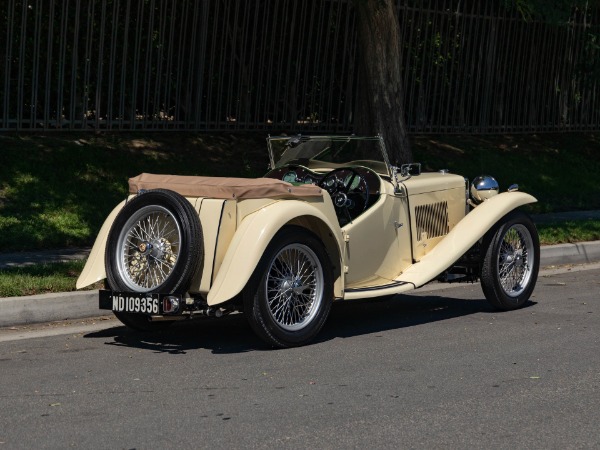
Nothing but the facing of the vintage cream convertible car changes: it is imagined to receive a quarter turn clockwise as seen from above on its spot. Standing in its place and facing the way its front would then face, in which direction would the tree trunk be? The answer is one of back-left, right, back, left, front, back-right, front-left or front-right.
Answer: back-left

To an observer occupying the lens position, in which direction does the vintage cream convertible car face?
facing away from the viewer and to the right of the viewer
